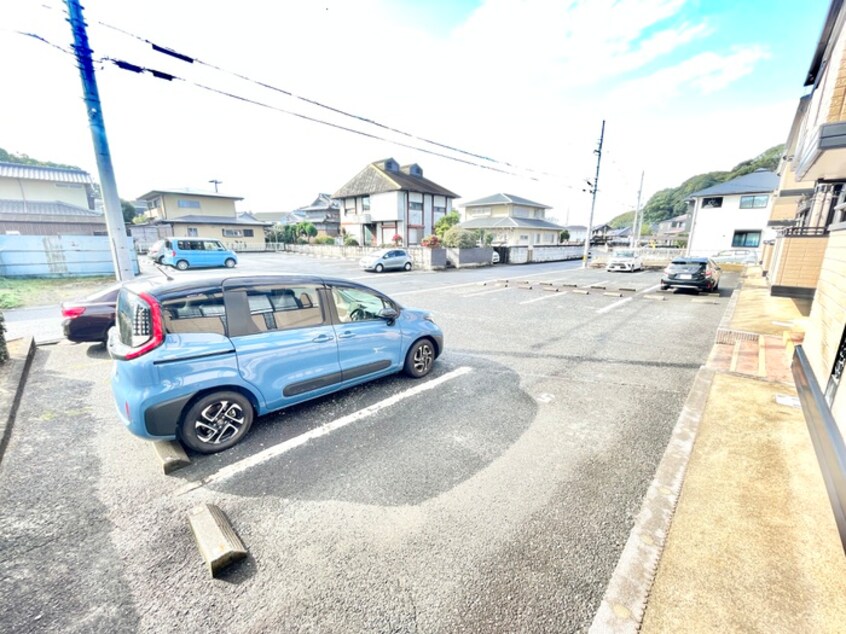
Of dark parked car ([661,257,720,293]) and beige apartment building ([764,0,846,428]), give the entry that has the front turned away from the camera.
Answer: the dark parked car

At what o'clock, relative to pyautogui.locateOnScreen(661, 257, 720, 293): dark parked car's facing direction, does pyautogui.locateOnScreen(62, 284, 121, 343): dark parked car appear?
pyautogui.locateOnScreen(62, 284, 121, 343): dark parked car is roughly at 7 o'clock from pyautogui.locateOnScreen(661, 257, 720, 293): dark parked car.

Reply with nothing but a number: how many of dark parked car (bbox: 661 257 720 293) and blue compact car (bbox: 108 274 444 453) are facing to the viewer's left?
0

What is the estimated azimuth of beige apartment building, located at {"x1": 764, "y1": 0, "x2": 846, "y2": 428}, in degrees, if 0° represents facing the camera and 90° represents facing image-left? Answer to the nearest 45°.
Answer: approximately 90°

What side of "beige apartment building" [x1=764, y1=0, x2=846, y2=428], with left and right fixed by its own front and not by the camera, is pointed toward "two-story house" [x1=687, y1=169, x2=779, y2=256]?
right

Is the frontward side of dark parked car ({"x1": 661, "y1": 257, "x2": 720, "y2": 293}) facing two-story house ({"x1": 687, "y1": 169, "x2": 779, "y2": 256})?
yes

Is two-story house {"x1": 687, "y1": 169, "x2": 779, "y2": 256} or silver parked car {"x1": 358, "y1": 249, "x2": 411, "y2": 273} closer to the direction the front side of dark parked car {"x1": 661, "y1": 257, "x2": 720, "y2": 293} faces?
the two-story house

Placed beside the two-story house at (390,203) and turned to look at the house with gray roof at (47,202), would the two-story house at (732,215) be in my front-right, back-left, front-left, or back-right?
back-left

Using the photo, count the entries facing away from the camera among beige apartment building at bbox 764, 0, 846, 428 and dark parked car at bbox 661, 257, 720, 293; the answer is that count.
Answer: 1

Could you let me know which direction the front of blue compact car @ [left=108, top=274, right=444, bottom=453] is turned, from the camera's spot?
facing away from the viewer and to the right of the viewer

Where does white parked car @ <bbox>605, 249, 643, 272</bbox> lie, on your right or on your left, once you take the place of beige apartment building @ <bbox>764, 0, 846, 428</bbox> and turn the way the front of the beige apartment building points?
on your right

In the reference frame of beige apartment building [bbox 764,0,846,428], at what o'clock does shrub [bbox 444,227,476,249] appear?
The shrub is roughly at 1 o'clock from the beige apartment building.

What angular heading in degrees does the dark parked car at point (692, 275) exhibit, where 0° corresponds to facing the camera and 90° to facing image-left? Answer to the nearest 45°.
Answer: approximately 180°

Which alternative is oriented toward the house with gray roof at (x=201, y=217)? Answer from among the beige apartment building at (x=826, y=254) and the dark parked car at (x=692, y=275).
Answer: the beige apartment building

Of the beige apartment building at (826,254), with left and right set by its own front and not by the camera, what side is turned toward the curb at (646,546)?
left

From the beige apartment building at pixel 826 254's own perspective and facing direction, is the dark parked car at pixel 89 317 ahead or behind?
ahead
